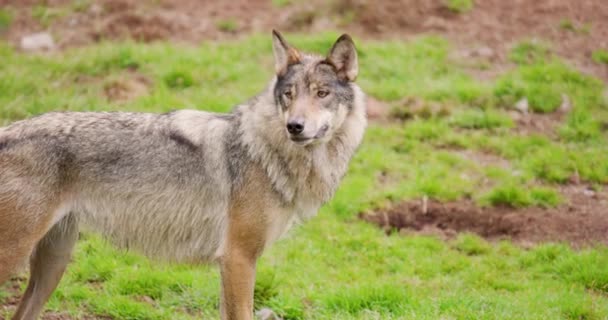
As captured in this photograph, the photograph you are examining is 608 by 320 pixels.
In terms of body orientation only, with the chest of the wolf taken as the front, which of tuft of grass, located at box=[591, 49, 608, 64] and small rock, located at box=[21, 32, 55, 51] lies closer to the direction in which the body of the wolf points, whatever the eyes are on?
the tuft of grass

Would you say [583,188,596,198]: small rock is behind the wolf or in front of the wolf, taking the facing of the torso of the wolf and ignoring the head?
in front

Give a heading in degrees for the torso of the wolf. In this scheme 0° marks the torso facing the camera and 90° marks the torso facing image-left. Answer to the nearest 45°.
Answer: approximately 270°

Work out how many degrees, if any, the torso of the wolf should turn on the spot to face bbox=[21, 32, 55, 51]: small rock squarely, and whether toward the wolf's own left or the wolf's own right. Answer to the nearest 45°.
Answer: approximately 90° to the wolf's own left

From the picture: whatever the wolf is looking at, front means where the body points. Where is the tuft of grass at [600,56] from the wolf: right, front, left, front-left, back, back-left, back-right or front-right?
front-left

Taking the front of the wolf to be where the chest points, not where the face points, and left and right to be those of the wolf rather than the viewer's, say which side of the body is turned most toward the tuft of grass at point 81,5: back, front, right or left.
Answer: left

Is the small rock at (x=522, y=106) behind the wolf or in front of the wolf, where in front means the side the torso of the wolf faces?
in front
